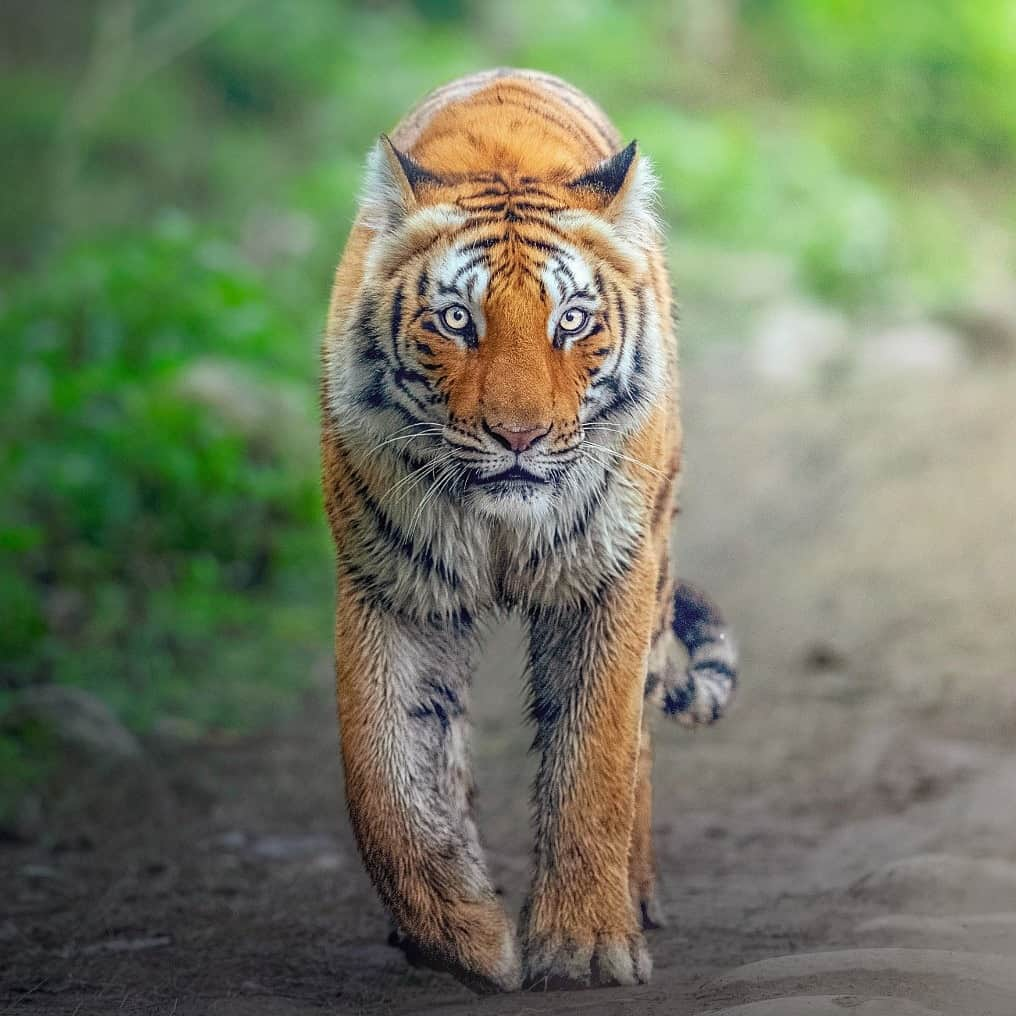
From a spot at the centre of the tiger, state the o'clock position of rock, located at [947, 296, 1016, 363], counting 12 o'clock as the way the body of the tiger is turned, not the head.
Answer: The rock is roughly at 7 o'clock from the tiger.

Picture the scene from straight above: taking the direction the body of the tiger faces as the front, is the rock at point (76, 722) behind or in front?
behind

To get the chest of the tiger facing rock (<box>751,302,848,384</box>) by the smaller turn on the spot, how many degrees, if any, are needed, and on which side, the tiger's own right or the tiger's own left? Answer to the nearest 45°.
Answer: approximately 180°

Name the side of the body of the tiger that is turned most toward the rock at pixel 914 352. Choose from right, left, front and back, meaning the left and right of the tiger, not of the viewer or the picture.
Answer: back

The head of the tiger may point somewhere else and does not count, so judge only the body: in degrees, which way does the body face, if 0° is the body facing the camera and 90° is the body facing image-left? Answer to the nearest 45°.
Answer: approximately 0°

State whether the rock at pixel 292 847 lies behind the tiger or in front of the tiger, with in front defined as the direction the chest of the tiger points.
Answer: behind
